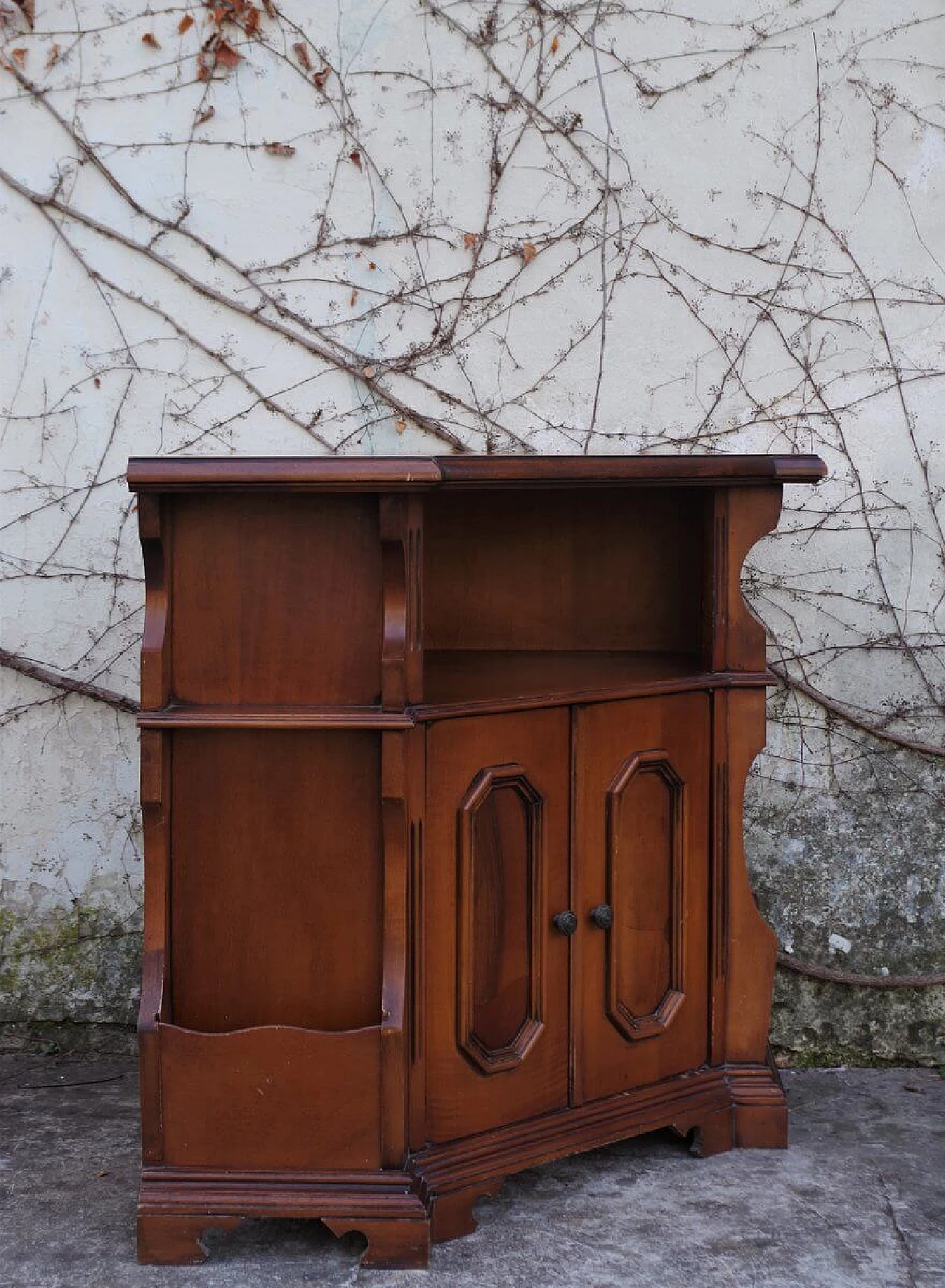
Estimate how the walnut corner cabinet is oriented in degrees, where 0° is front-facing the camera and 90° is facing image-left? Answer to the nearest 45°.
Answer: approximately 315°
